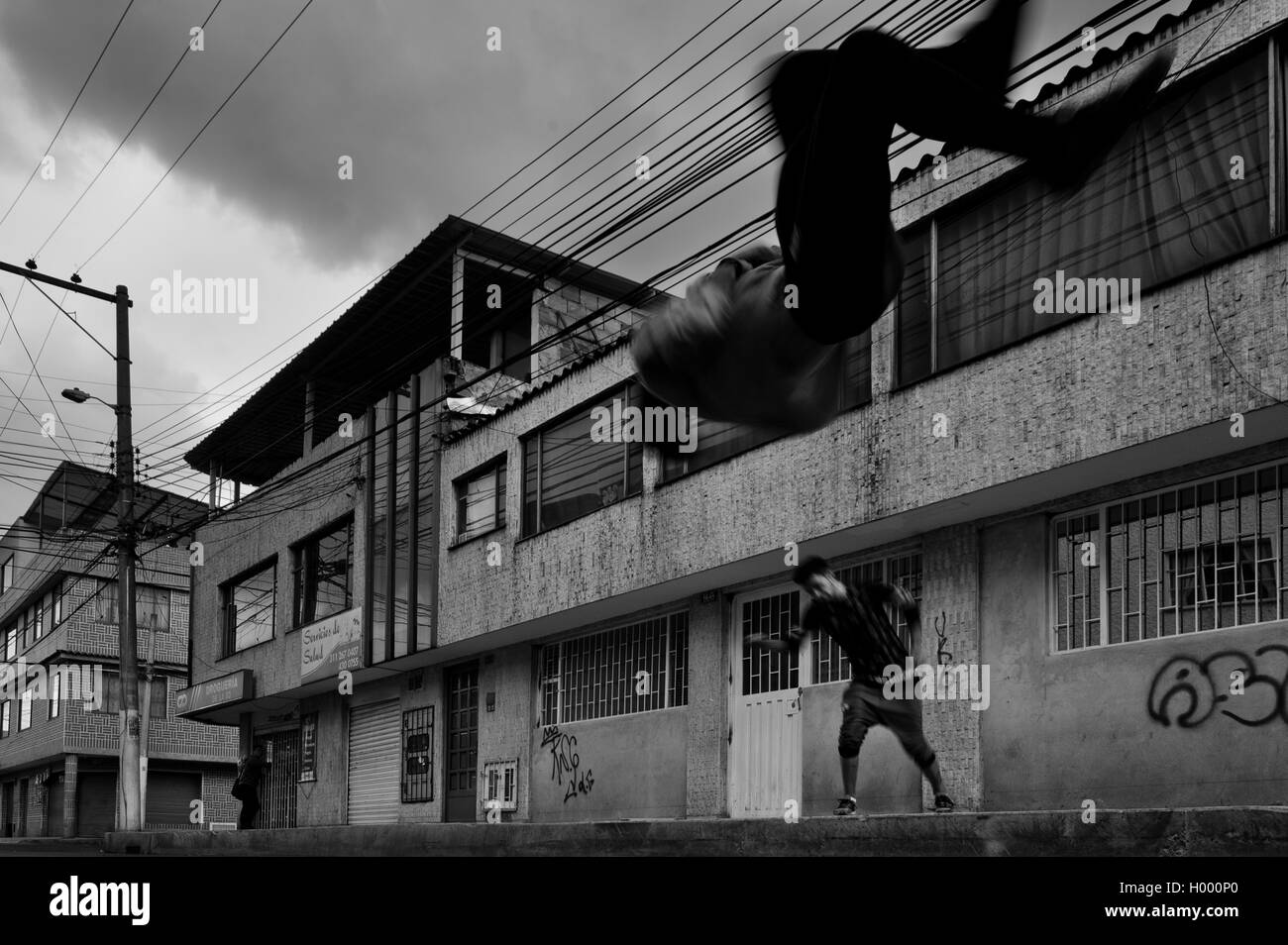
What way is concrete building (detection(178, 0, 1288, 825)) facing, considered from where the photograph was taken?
facing the viewer and to the left of the viewer

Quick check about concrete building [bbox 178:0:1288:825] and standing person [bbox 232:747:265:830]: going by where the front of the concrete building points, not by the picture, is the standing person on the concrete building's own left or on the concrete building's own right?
on the concrete building's own right

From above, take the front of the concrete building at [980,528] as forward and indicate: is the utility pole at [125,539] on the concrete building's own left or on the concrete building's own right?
on the concrete building's own right

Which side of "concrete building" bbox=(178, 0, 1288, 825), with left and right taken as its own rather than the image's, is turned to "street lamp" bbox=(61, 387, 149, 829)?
right
